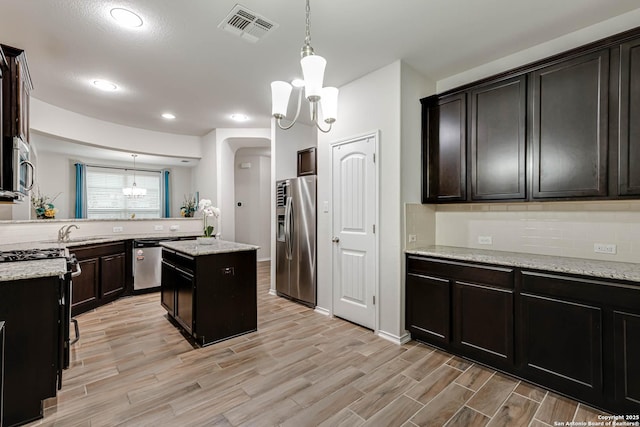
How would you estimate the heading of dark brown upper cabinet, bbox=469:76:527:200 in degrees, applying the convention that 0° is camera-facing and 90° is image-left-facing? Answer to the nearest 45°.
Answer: approximately 45°

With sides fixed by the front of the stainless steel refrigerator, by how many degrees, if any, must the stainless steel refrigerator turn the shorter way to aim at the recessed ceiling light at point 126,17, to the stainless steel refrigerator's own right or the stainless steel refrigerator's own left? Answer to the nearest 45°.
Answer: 0° — it already faces it

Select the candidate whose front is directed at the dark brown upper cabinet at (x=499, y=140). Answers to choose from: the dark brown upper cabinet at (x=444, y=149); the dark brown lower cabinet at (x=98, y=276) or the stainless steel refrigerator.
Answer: the dark brown lower cabinet

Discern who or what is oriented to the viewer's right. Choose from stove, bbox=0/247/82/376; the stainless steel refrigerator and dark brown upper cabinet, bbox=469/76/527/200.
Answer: the stove

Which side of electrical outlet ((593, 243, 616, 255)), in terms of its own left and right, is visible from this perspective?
front

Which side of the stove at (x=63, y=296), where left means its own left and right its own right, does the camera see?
right

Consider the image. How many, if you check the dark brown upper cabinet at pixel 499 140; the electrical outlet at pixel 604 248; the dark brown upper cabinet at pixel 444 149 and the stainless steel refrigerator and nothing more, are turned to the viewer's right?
0

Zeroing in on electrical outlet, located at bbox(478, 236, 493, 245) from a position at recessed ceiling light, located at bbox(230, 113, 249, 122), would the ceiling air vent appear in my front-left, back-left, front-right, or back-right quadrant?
front-right

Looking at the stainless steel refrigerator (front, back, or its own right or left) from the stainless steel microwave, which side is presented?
front

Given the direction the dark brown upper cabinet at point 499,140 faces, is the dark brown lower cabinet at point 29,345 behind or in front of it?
in front

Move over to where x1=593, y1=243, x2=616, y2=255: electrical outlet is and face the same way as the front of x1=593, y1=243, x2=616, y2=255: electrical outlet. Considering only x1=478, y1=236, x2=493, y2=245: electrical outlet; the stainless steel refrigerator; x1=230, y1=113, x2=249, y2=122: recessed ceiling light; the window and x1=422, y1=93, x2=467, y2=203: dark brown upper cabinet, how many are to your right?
5

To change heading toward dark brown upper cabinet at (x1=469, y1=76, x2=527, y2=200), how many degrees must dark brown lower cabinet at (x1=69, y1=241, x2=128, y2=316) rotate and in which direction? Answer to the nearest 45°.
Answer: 0° — it already faces it

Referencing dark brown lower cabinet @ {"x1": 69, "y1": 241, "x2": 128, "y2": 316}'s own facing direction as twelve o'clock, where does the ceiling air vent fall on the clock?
The ceiling air vent is roughly at 1 o'clock from the dark brown lower cabinet.

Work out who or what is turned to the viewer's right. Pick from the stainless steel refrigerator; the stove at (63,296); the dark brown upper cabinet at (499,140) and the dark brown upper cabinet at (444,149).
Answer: the stove

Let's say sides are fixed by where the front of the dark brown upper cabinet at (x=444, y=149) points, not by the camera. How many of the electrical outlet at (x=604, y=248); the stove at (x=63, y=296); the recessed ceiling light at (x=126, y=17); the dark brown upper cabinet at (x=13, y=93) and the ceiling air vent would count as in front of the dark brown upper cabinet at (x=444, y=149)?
4
